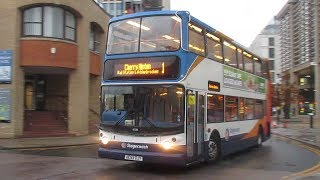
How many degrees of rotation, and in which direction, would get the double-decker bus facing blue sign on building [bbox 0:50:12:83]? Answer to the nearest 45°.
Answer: approximately 90° to its right

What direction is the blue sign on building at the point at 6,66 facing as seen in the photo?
toward the camera

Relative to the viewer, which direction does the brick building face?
toward the camera

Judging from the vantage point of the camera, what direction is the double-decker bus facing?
facing the viewer and to the left of the viewer

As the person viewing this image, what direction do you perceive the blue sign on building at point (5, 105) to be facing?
facing the viewer

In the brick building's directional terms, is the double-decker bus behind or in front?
in front

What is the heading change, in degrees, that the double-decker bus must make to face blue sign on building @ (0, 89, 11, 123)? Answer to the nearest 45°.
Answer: approximately 90° to its right
